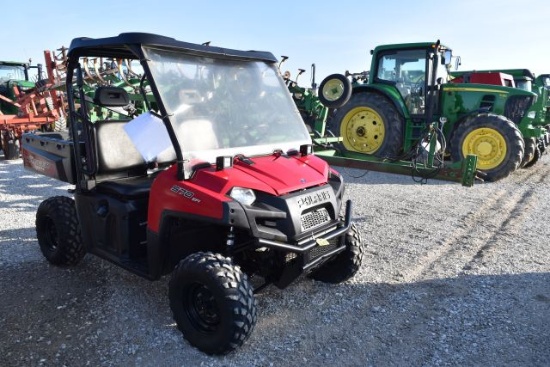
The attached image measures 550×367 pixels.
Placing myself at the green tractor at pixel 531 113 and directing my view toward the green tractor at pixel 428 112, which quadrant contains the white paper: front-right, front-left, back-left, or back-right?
front-left

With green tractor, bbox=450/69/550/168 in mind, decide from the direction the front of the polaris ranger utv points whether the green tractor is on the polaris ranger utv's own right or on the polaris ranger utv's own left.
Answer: on the polaris ranger utv's own left

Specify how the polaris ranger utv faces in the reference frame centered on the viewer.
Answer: facing the viewer and to the right of the viewer

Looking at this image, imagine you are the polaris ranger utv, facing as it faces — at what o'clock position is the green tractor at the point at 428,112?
The green tractor is roughly at 9 o'clock from the polaris ranger utv.
